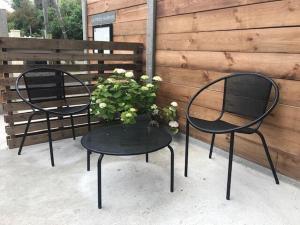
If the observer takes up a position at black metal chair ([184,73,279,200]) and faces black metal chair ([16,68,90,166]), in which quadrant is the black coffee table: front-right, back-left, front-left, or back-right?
front-left

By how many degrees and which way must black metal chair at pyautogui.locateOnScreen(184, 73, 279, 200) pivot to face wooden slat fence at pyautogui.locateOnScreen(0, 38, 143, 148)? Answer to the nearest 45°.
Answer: approximately 45° to its right

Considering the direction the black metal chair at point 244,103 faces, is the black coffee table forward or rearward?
forward

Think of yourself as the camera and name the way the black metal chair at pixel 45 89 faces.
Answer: facing the viewer and to the right of the viewer

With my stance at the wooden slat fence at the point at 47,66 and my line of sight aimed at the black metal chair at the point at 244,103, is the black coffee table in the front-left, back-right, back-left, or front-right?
front-right

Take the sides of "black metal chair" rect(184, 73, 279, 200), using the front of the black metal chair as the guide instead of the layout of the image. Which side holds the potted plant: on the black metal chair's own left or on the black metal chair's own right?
on the black metal chair's own right

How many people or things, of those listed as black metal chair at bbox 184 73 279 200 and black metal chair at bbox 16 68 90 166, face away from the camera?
0

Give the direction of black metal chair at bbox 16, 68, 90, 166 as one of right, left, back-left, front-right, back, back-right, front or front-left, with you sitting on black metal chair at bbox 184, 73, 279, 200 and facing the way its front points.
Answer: front-right

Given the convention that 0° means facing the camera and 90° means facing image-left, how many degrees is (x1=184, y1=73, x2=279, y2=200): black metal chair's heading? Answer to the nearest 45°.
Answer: approximately 45°

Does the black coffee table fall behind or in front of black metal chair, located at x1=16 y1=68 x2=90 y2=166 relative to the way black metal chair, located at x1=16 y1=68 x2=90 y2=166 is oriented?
in front

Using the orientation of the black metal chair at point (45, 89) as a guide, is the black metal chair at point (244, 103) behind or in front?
in front
